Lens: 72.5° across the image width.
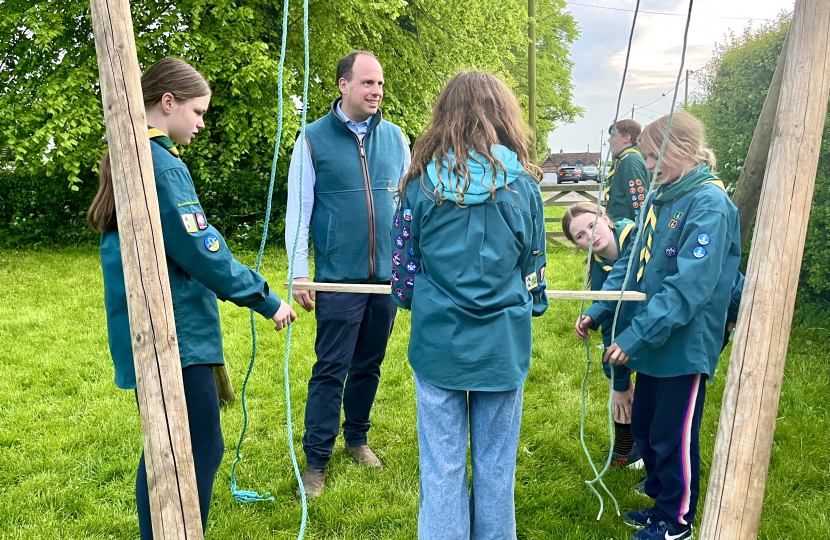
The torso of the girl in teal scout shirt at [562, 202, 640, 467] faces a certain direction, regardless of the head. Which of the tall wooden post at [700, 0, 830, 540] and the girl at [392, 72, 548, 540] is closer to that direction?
the girl

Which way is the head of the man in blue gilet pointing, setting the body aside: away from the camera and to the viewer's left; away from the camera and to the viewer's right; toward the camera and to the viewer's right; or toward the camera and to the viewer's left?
toward the camera and to the viewer's right

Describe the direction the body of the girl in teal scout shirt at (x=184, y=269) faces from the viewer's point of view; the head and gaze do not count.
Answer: to the viewer's right

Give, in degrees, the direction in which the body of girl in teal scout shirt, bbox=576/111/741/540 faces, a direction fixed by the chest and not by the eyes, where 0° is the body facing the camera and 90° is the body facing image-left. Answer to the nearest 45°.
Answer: approximately 45°

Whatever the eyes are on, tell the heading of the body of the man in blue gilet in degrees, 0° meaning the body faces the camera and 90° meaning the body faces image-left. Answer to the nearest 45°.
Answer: approximately 315°

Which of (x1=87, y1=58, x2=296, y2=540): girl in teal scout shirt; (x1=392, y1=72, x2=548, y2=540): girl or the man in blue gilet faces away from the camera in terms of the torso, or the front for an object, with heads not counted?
the girl

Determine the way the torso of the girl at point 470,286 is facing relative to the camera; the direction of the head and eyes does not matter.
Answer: away from the camera

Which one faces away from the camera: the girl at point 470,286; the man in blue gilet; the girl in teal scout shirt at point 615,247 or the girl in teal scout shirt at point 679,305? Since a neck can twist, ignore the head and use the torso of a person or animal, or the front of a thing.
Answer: the girl
